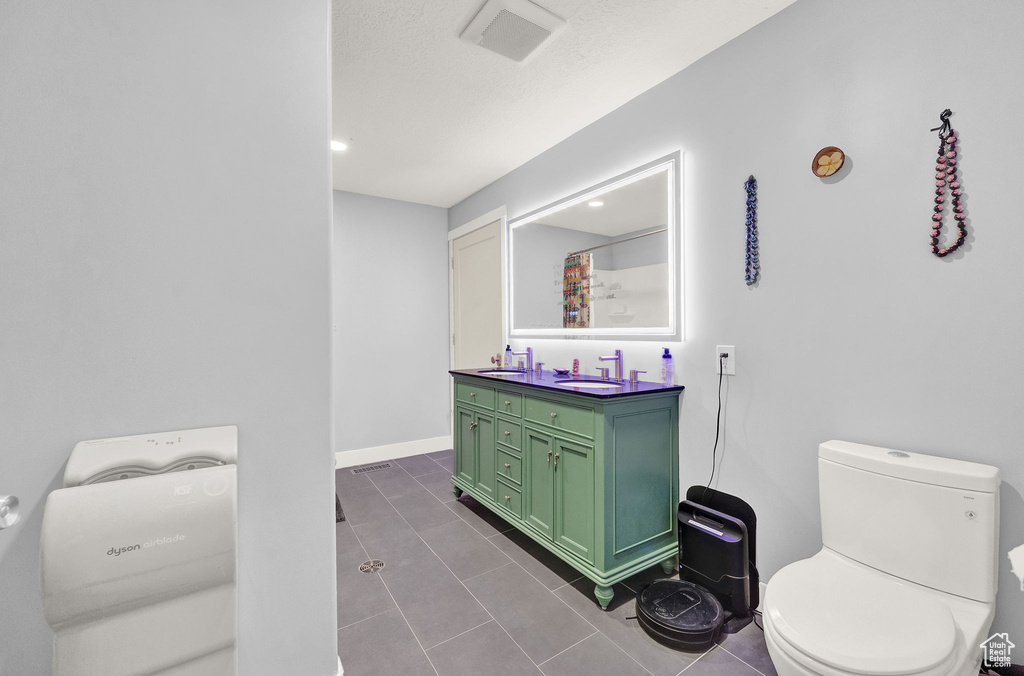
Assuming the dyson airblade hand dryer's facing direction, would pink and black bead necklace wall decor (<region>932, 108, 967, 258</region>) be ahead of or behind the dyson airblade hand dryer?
ahead

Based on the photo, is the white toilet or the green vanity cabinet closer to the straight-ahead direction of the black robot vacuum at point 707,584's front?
the green vanity cabinet

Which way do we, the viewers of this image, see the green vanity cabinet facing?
facing the viewer and to the left of the viewer

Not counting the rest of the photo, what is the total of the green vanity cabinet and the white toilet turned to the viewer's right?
0

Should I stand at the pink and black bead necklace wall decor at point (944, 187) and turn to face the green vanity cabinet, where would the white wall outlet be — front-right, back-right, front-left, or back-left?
front-right

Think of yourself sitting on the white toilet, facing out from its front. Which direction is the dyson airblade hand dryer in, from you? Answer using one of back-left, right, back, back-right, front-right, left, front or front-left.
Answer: front

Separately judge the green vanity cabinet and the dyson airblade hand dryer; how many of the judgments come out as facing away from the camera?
0

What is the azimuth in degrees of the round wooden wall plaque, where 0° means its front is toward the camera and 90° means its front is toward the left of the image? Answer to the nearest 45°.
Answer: approximately 45°

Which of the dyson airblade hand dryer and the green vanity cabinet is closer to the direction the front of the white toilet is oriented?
the dyson airblade hand dryer

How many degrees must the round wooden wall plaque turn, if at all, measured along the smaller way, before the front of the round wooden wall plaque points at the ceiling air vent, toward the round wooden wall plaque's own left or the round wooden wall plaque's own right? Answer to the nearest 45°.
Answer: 0° — it already faces it

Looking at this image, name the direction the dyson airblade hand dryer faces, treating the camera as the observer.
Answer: facing the viewer and to the right of the viewer

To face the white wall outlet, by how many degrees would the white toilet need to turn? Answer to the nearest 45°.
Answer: approximately 90° to its right
